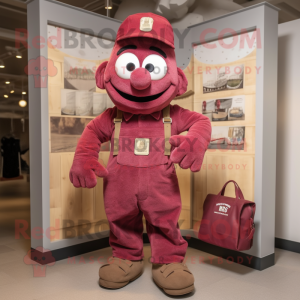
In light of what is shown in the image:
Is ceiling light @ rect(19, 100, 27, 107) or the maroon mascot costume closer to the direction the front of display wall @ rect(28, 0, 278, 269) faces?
the maroon mascot costume

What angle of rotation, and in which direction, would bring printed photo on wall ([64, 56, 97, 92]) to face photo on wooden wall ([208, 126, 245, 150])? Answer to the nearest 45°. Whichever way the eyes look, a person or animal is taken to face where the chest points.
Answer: approximately 45° to its left

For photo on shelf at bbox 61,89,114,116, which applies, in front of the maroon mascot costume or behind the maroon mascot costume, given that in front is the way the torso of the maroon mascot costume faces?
behind

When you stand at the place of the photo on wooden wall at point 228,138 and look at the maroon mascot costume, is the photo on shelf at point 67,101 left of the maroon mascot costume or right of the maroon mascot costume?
right

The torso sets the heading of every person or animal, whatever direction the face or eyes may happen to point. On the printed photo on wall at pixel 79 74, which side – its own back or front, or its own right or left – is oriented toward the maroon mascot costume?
front

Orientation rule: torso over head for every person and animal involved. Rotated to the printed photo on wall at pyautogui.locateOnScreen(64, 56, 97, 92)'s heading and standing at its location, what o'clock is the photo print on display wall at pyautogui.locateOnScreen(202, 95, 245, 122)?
the photo print on display wall at pyautogui.locateOnScreen(202, 95, 245, 122) is roughly at 11 o'clock from the printed photo on wall at pyautogui.locateOnScreen(64, 56, 97, 92).

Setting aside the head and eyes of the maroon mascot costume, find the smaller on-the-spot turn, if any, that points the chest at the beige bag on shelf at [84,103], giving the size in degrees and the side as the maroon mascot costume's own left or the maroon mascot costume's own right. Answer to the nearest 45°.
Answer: approximately 135° to the maroon mascot costume's own right

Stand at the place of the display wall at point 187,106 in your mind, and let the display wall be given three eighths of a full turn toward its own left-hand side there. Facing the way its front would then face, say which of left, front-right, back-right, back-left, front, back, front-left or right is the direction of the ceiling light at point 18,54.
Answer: left
